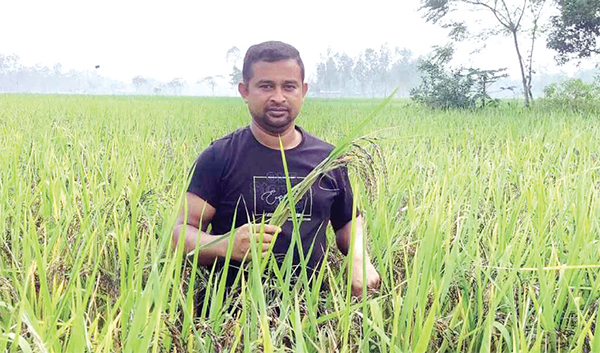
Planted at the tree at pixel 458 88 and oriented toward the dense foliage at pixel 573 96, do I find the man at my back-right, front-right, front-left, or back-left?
back-right

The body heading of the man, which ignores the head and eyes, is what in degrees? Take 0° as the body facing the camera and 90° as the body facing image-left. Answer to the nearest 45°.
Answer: approximately 0°

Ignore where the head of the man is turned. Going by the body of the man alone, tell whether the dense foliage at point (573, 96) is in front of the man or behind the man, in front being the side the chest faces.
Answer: behind

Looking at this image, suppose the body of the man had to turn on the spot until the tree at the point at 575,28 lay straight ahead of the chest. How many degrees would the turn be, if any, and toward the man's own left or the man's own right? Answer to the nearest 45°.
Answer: approximately 135° to the man's own left

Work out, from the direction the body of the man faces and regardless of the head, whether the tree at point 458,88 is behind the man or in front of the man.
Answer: behind
